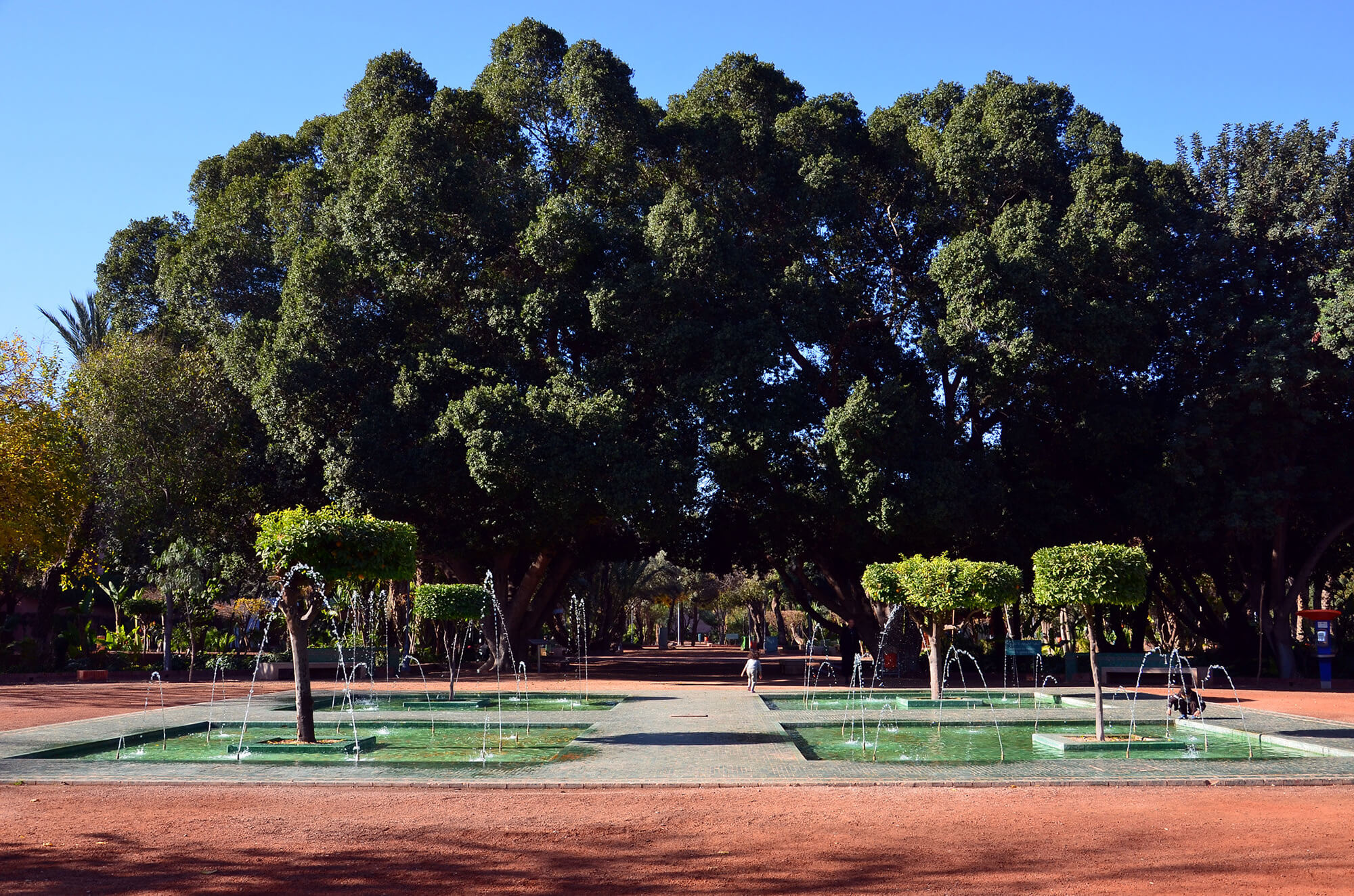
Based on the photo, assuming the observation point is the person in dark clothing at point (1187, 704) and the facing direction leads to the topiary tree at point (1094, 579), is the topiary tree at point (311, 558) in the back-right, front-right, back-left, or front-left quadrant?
front-right

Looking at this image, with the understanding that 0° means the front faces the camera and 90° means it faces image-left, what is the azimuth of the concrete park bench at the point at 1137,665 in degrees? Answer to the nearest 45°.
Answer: approximately 0°

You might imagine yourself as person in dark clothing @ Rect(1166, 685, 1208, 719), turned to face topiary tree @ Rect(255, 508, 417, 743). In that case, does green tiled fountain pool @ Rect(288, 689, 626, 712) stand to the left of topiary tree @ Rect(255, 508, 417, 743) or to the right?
right

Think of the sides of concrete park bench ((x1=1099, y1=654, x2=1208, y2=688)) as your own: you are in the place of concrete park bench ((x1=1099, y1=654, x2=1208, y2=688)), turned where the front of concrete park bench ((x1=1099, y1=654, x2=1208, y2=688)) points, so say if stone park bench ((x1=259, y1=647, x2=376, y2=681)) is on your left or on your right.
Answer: on your right

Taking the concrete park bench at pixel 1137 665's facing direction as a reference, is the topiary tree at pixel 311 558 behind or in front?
in front

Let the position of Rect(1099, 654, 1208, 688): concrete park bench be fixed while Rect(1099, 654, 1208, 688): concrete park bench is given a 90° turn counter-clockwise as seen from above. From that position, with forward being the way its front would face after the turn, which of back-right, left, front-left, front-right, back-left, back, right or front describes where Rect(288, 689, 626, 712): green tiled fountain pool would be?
back-right

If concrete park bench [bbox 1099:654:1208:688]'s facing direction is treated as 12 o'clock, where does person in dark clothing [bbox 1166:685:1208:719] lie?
The person in dark clothing is roughly at 12 o'clock from the concrete park bench.

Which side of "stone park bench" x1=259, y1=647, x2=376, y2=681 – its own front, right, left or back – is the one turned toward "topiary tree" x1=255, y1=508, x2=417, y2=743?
front

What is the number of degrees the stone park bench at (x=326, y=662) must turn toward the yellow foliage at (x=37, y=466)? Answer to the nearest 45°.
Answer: approximately 90° to its right

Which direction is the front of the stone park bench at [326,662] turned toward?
toward the camera

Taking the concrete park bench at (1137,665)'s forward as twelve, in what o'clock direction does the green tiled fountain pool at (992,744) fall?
The green tiled fountain pool is roughly at 12 o'clock from the concrete park bench.

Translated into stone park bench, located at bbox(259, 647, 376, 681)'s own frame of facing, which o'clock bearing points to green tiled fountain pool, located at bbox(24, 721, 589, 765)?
The green tiled fountain pool is roughly at 12 o'clock from the stone park bench.

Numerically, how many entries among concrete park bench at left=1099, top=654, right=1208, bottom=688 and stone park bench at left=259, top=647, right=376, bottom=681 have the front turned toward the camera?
2

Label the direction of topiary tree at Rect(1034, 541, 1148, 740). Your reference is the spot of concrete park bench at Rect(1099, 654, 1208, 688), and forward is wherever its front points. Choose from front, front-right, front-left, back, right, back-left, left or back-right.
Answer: front
